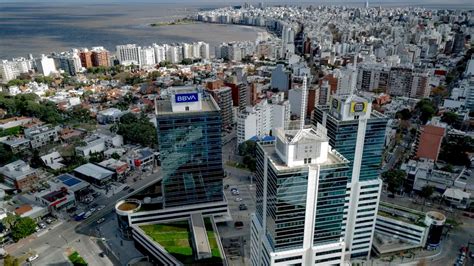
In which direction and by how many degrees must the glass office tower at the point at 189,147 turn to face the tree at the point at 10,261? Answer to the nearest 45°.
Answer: approximately 90° to its right

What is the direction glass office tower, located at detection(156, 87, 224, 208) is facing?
toward the camera

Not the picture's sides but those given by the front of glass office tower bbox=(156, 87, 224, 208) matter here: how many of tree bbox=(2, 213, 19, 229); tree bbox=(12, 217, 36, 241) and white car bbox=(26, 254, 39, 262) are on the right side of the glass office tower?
3

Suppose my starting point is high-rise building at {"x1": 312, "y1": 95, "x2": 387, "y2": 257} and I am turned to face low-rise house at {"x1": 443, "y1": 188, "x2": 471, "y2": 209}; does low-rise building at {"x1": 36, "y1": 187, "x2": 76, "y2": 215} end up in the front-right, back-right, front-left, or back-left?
back-left

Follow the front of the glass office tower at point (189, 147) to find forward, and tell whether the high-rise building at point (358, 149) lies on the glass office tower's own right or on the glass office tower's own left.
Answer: on the glass office tower's own left

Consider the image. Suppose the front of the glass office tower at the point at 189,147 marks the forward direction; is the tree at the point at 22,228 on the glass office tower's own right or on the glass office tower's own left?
on the glass office tower's own right

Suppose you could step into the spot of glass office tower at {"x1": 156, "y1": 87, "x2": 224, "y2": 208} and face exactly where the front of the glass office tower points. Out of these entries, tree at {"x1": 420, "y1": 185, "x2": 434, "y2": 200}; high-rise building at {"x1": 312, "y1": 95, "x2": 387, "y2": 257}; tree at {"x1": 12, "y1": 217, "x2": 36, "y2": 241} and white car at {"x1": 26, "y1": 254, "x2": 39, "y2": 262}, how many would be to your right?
2

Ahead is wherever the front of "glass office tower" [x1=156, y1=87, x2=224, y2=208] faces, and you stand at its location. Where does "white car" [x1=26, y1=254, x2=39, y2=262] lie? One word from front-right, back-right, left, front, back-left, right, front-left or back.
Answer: right

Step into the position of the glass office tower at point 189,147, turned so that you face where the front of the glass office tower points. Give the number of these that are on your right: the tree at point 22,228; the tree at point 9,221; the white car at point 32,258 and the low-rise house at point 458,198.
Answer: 3

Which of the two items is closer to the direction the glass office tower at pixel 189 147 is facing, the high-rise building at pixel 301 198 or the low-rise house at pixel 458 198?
the high-rise building

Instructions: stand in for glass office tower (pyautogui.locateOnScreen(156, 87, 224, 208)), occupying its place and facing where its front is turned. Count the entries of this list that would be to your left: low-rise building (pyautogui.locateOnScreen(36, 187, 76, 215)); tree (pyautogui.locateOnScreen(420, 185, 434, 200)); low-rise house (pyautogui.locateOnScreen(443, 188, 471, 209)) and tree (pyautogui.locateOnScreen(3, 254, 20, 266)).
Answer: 2

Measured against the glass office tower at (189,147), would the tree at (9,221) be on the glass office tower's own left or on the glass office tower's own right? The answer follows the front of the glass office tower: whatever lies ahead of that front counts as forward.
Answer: on the glass office tower's own right

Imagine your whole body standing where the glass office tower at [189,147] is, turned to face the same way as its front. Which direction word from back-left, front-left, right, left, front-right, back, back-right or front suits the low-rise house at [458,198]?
left
